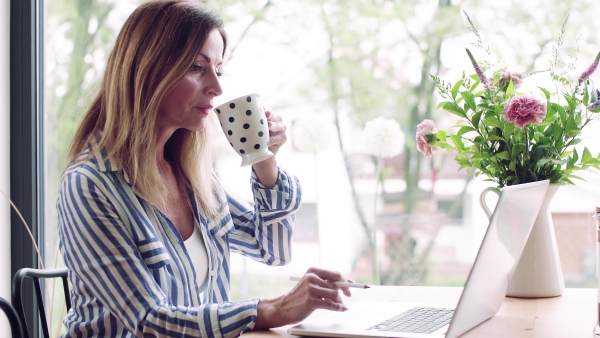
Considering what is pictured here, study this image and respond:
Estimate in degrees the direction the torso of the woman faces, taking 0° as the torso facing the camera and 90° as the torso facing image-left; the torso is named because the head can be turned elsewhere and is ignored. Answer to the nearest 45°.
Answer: approximately 315°

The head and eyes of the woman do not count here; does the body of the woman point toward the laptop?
yes

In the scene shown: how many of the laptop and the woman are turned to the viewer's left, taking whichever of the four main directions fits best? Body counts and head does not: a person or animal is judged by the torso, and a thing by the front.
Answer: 1

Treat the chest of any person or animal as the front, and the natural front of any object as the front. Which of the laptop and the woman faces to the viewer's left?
the laptop

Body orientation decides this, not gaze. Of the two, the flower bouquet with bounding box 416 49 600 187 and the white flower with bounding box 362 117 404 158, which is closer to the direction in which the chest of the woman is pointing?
the flower bouquet

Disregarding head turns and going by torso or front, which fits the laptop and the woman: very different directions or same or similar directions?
very different directions

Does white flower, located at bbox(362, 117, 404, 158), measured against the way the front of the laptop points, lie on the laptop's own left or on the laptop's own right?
on the laptop's own right

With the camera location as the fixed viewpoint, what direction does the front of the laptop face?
facing to the left of the viewer

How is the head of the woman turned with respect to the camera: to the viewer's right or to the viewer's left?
to the viewer's right
